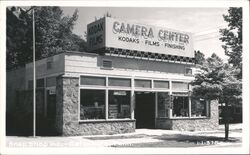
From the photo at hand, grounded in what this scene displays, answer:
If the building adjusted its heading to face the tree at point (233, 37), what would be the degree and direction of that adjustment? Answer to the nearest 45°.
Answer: approximately 45° to its left

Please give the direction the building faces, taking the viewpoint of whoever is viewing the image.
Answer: facing the viewer and to the right of the viewer

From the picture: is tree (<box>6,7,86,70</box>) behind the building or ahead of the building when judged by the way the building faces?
behind
